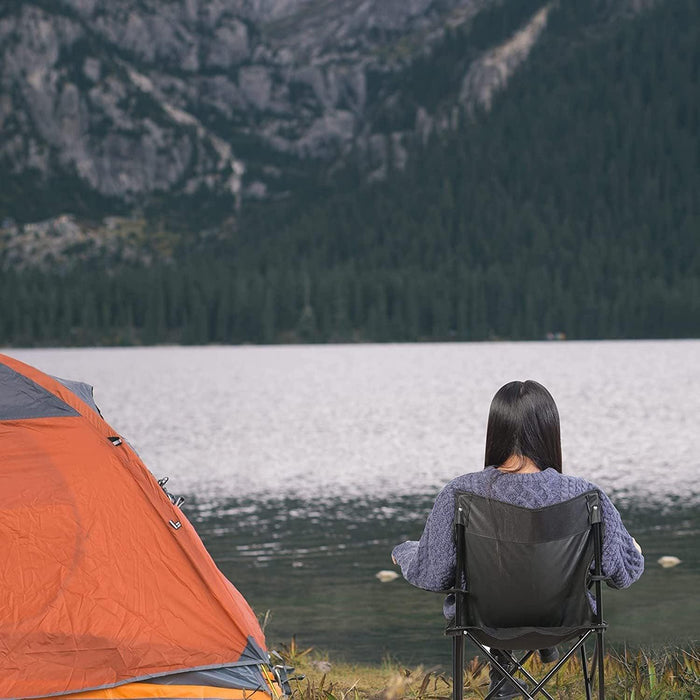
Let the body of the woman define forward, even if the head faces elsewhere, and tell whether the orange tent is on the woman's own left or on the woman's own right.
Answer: on the woman's own left

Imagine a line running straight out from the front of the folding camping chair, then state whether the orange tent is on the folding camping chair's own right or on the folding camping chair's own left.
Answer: on the folding camping chair's own left

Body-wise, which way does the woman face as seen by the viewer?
away from the camera

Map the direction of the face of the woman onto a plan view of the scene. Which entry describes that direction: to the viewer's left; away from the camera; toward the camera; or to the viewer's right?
away from the camera

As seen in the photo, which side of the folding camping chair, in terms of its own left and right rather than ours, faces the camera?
back
